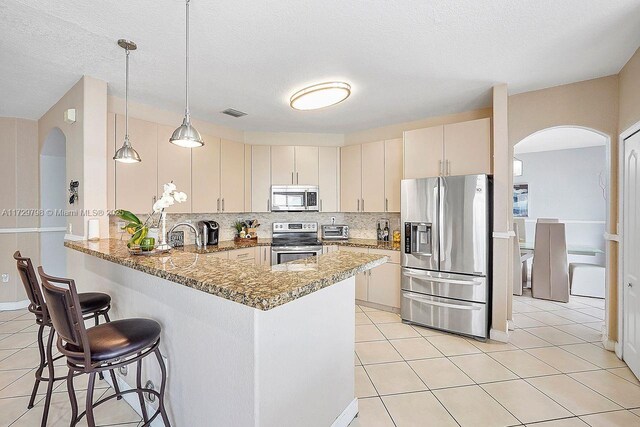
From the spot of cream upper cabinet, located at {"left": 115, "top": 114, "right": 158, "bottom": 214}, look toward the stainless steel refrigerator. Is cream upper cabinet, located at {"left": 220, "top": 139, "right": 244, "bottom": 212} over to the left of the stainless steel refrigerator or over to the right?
left

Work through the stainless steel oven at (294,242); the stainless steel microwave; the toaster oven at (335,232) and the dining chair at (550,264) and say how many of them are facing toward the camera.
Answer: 3

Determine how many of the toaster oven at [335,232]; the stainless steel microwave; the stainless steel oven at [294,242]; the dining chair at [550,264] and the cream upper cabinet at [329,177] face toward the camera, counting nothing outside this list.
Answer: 4

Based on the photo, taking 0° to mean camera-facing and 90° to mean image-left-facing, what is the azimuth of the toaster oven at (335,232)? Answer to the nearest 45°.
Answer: approximately 0°

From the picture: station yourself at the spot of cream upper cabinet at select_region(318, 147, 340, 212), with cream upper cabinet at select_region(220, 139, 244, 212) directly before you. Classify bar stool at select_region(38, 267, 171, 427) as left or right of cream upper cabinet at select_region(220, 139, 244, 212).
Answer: left

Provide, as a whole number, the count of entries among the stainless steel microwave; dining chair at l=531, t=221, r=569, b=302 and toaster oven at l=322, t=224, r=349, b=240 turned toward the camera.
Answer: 2

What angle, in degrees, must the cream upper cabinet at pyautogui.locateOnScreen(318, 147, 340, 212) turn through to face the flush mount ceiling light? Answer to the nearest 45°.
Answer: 0° — it already faces it

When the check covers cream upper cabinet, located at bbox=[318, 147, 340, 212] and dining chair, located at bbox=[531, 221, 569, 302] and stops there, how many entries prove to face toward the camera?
1

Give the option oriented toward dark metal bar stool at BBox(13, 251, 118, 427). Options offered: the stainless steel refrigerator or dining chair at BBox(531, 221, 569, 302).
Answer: the stainless steel refrigerator

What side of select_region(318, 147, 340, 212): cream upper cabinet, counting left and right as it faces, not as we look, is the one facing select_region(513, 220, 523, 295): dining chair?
left
